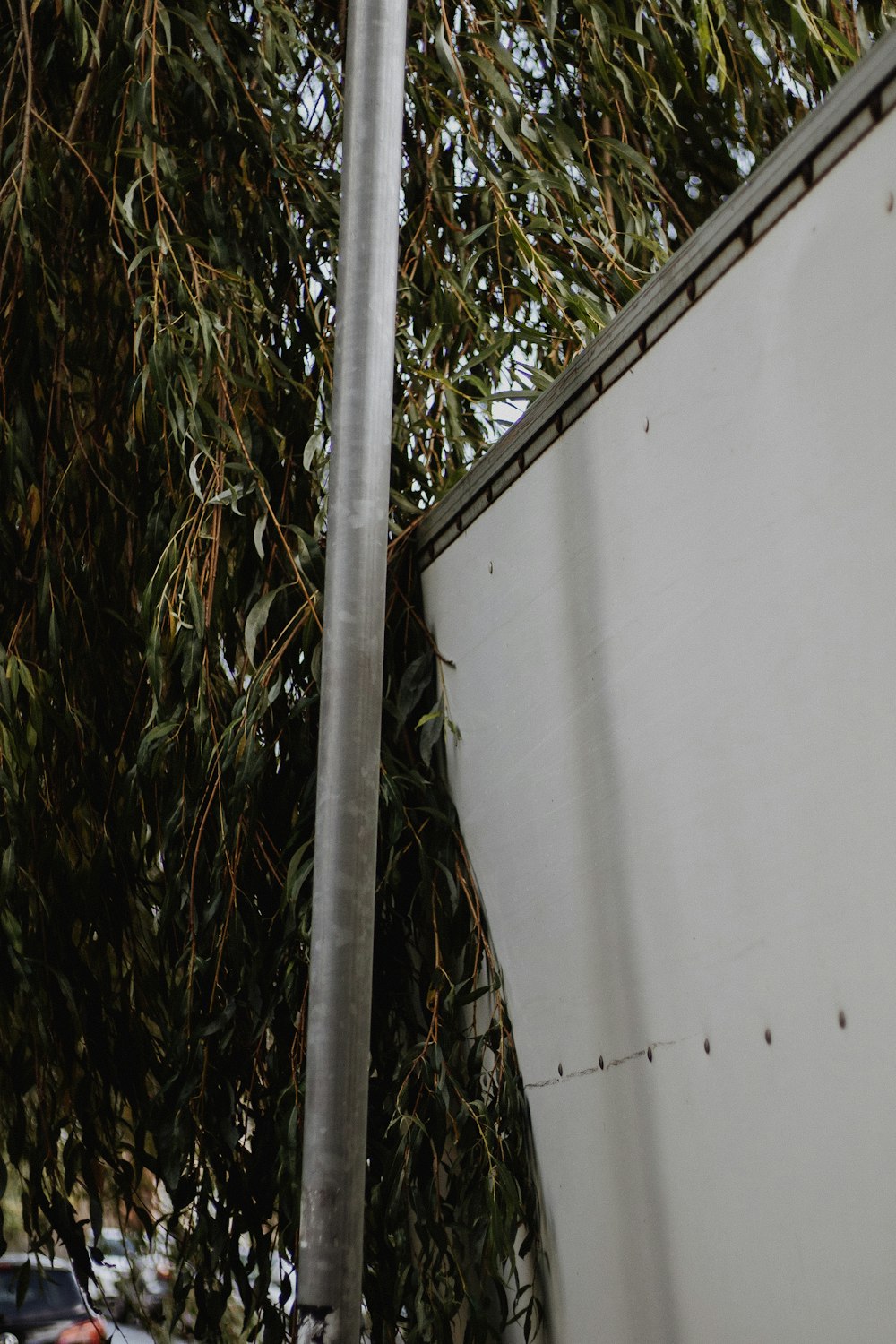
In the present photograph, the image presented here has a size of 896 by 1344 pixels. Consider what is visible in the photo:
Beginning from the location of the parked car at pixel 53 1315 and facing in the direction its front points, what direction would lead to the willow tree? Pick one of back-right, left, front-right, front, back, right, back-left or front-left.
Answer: back

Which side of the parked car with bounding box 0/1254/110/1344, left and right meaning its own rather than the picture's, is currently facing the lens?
back

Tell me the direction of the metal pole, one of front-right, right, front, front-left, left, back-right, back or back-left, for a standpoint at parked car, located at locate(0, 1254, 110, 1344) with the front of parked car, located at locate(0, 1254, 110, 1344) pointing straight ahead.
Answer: back
